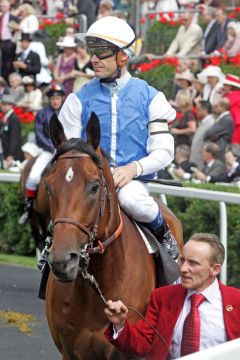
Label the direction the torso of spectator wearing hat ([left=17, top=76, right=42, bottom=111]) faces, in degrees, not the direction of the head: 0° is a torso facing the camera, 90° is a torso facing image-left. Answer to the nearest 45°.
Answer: approximately 45°

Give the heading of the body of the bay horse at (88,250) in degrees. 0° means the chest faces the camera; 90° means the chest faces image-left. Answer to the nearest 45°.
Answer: approximately 45°

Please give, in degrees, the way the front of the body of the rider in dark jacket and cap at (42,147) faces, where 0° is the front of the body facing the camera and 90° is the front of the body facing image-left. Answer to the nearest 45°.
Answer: approximately 0°

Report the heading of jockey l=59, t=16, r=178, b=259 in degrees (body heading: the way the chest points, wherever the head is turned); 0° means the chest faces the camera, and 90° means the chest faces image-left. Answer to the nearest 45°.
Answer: approximately 45°

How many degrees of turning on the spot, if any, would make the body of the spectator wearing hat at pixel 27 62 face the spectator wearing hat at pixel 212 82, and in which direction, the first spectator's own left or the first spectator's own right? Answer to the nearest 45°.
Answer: approximately 90° to the first spectator's own left

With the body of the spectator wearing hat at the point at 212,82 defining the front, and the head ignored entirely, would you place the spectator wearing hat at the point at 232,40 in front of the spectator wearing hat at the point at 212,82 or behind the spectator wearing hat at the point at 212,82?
behind

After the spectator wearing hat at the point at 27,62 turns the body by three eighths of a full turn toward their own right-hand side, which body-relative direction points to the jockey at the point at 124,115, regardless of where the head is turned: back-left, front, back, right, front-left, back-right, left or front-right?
back

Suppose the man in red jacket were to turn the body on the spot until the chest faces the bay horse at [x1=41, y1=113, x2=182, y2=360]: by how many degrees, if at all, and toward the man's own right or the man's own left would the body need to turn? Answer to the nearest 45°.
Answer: approximately 90° to the man's own right

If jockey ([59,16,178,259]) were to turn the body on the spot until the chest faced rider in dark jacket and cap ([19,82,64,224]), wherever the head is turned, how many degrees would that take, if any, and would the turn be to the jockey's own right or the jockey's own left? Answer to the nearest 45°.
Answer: approximately 135° to the jockey's own right

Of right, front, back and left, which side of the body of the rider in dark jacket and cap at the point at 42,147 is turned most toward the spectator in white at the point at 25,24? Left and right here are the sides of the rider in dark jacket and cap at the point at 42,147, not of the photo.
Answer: back

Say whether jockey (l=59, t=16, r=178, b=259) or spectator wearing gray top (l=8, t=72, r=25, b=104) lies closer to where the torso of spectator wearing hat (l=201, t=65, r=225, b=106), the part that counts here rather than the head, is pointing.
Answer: the jockey

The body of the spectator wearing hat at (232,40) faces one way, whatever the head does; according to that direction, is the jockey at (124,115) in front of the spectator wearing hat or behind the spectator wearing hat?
in front
